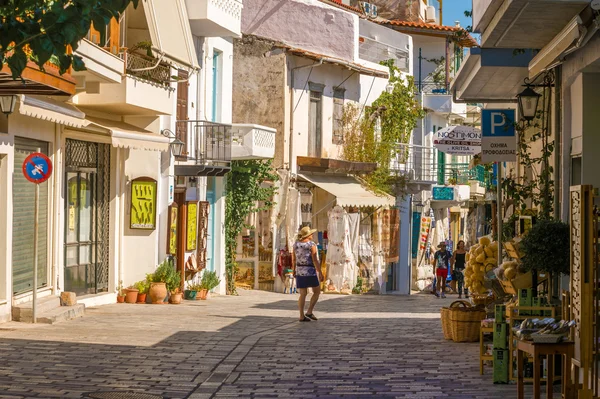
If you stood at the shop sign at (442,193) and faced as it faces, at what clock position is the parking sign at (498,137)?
the parking sign at (498,137) is roughly at 12 o'clock from the shop sign at (442,193).

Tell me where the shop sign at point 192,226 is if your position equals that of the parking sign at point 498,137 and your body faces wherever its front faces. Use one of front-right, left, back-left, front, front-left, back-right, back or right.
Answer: back-right

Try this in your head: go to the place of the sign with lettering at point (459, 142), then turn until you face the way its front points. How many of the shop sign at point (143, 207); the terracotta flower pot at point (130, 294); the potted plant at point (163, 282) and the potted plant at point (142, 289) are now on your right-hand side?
4

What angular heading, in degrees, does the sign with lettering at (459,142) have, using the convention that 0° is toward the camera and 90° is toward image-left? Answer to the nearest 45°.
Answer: approximately 0°

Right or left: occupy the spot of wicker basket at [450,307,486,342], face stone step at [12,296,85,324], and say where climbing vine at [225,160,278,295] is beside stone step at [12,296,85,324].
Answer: right

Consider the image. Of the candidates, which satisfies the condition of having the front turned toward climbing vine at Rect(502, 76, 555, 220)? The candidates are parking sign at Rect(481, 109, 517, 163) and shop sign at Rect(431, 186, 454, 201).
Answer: shop sign at Rect(431, 186, 454, 201)

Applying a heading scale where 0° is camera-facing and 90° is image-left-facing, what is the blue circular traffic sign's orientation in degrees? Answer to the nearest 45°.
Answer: approximately 0°

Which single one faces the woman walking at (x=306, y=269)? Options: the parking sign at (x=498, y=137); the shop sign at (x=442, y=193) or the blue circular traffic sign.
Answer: the shop sign at (x=442, y=193)
